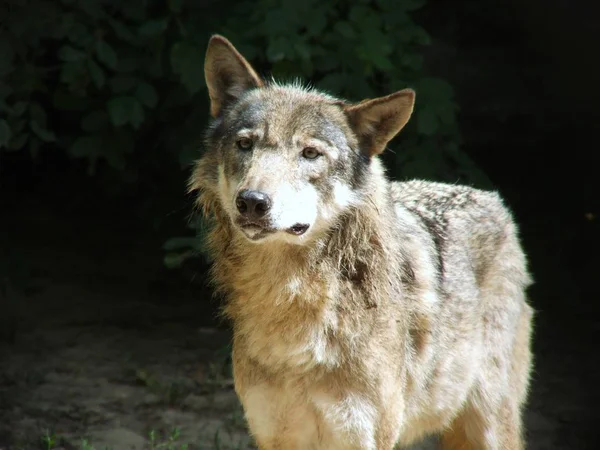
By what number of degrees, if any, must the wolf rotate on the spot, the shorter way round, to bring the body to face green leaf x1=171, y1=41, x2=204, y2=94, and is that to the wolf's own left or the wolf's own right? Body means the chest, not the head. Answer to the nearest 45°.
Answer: approximately 90° to the wolf's own right

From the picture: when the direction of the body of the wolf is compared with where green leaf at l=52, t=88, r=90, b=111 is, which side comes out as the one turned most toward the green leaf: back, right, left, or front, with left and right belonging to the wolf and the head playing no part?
right

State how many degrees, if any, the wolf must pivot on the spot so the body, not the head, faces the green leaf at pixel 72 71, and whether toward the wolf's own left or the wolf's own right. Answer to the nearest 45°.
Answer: approximately 90° to the wolf's own right

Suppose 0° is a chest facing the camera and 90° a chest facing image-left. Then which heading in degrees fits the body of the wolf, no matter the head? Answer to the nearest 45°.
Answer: approximately 45°

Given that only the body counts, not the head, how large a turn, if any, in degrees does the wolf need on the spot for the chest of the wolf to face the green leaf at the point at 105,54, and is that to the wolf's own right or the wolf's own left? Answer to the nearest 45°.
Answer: approximately 90° to the wolf's own right

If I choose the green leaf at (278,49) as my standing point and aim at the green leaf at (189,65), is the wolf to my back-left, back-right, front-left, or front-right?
back-left

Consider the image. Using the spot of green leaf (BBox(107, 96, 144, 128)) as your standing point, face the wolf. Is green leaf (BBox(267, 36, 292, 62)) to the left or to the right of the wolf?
left

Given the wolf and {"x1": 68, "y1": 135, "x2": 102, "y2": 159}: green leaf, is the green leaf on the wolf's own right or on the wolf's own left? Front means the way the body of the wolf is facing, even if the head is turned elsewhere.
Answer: on the wolf's own right
